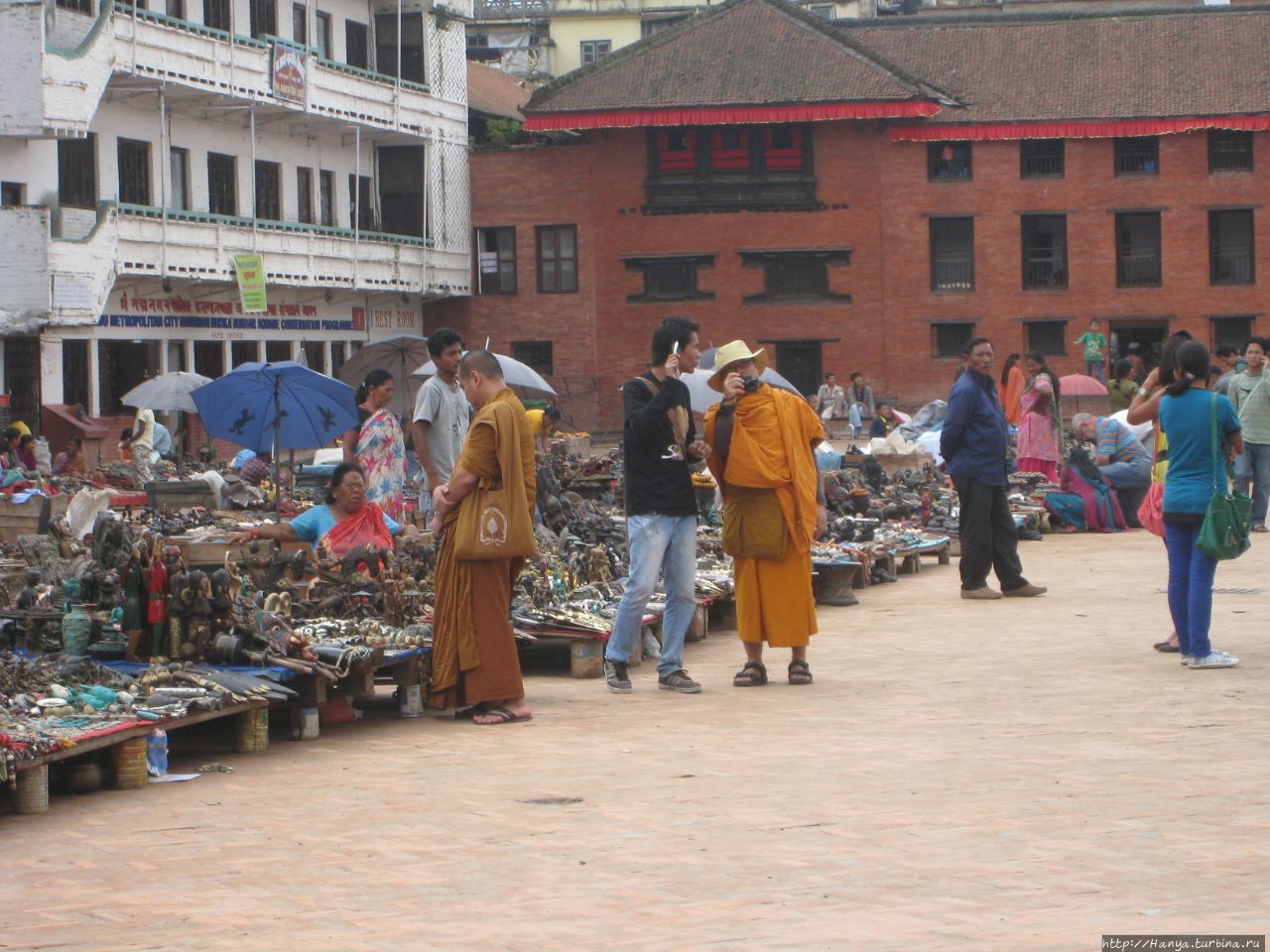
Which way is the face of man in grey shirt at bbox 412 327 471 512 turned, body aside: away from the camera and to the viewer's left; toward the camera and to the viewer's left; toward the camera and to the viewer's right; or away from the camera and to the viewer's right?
toward the camera and to the viewer's right

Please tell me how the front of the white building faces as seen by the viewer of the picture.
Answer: facing the viewer and to the right of the viewer

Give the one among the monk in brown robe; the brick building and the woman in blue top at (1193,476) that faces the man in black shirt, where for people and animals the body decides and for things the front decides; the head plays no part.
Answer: the brick building

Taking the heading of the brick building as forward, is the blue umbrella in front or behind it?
in front

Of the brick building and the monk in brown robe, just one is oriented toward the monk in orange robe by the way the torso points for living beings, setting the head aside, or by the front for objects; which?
the brick building

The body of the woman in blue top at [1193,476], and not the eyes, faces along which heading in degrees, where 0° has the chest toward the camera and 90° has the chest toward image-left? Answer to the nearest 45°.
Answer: approximately 225°

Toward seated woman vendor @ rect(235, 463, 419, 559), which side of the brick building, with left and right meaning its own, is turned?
front

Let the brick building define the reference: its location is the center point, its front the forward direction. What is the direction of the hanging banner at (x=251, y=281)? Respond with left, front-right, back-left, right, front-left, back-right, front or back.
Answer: front-right
